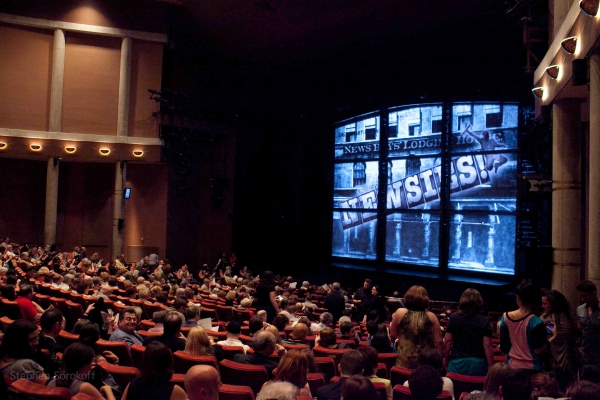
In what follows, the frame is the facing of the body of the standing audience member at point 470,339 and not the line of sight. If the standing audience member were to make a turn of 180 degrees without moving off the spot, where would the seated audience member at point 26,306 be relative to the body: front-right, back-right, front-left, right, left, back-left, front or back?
right

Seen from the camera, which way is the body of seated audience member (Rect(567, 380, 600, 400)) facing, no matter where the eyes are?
away from the camera

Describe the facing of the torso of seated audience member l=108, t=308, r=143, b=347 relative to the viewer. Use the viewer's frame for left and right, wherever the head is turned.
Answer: facing the viewer and to the right of the viewer

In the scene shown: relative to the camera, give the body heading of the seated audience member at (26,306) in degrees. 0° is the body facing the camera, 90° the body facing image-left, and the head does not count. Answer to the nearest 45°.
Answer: approximately 225°

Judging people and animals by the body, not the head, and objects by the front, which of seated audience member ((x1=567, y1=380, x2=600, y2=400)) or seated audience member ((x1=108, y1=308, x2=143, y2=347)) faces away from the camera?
seated audience member ((x1=567, y1=380, x2=600, y2=400))

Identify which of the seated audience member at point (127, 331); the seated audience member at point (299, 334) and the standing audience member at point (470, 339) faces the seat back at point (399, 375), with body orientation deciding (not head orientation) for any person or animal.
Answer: the seated audience member at point (127, 331)

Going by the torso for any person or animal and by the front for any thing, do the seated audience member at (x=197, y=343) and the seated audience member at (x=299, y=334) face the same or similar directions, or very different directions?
same or similar directions

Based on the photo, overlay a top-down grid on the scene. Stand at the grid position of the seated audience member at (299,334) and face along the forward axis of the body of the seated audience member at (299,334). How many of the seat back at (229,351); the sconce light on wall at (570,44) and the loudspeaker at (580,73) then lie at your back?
1

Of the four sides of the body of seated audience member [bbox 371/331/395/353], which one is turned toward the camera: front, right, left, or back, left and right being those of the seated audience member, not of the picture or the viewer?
back

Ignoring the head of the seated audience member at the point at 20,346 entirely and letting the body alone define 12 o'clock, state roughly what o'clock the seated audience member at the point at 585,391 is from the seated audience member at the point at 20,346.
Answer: the seated audience member at the point at 585,391 is roughly at 3 o'clock from the seated audience member at the point at 20,346.

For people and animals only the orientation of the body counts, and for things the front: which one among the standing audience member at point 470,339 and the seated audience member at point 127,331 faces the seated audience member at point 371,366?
the seated audience member at point 127,331

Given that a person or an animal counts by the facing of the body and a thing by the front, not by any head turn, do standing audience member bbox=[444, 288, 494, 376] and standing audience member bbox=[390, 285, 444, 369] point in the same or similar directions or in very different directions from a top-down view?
same or similar directions

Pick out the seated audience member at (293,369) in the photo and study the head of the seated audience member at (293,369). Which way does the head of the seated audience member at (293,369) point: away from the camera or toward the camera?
away from the camera

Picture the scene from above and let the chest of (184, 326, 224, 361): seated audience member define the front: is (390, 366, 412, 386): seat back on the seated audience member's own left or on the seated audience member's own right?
on the seated audience member's own right

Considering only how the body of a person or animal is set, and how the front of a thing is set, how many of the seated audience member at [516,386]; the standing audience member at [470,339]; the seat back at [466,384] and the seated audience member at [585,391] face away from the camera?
4

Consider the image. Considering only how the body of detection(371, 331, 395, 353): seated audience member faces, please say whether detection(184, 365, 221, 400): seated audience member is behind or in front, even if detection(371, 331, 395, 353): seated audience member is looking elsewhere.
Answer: behind

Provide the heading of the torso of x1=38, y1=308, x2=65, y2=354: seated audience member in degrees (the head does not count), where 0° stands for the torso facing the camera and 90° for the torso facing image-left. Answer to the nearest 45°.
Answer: approximately 225°

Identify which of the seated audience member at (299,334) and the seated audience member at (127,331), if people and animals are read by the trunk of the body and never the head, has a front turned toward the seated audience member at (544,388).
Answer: the seated audience member at (127,331)

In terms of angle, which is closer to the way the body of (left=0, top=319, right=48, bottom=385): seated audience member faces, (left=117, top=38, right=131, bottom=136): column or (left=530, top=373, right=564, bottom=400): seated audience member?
the column
